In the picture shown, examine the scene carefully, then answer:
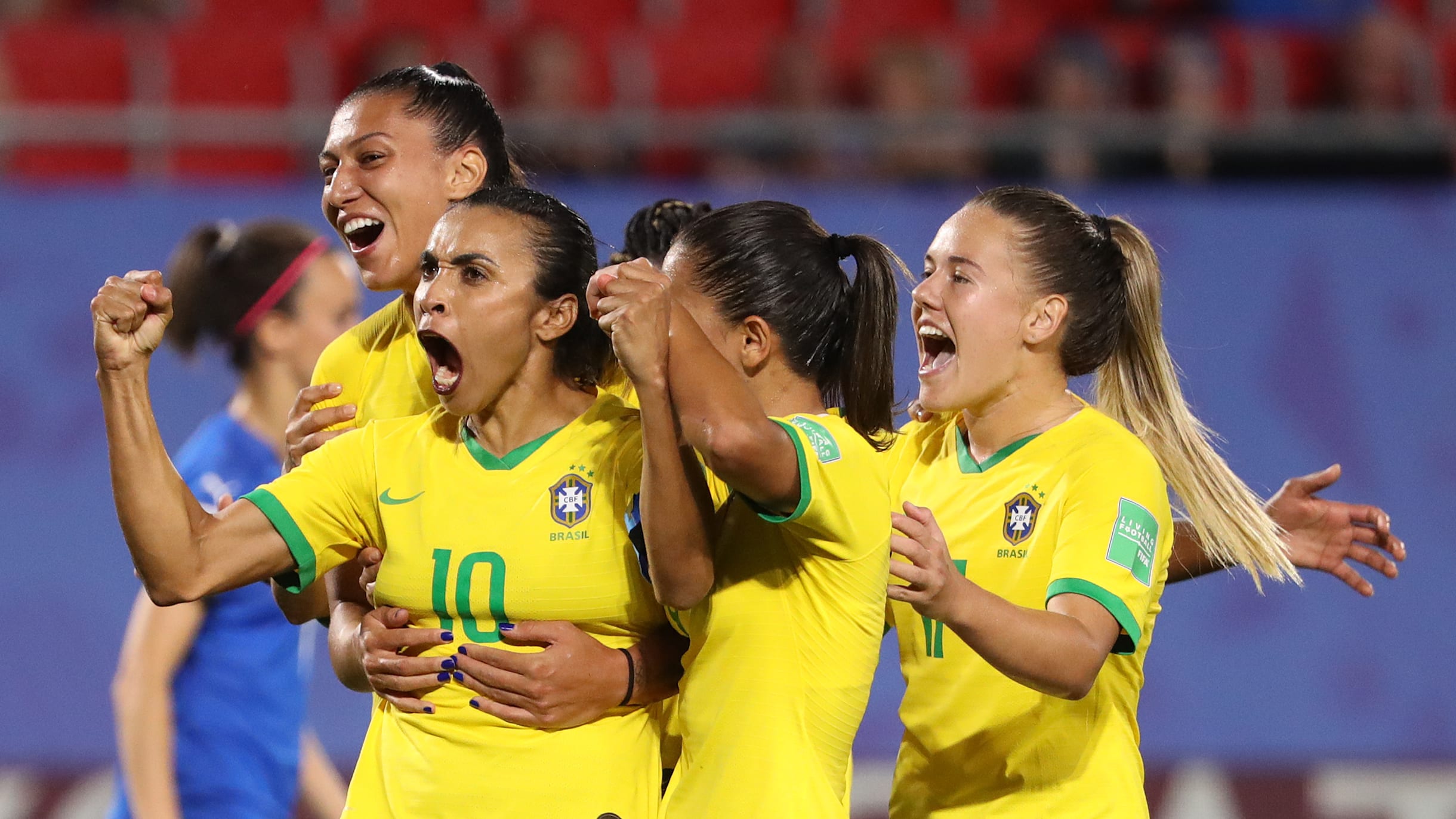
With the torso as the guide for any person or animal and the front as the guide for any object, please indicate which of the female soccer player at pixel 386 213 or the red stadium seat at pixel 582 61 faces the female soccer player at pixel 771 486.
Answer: the red stadium seat

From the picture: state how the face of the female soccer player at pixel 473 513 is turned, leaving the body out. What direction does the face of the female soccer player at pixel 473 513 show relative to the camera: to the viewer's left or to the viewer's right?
to the viewer's left

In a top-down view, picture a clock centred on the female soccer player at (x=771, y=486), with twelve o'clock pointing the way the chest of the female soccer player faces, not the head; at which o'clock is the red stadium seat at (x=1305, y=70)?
The red stadium seat is roughly at 4 o'clock from the female soccer player.

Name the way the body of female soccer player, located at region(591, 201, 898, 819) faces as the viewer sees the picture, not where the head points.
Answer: to the viewer's left

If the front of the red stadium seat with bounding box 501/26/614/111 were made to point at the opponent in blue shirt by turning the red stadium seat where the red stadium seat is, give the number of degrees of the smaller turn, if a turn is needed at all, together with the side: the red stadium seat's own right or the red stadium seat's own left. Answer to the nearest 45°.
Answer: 0° — it already faces them

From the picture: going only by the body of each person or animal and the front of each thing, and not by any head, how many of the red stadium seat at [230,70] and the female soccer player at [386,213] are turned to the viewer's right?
0

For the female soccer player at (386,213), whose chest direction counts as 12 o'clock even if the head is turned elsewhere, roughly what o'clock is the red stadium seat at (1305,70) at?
The red stadium seat is roughly at 6 o'clock from the female soccer player.

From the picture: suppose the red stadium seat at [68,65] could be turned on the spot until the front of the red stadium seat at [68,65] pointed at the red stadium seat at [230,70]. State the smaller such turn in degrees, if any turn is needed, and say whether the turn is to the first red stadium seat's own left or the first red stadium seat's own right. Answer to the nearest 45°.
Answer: approximately 90° to the first red stadium seat's own left

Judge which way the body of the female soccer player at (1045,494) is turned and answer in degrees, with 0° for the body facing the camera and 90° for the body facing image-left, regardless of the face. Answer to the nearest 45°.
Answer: approximately 45°

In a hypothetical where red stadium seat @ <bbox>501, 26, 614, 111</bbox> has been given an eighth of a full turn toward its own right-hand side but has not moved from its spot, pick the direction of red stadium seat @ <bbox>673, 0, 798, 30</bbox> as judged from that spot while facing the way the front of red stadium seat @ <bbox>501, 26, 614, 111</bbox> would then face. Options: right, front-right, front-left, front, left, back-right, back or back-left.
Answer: back

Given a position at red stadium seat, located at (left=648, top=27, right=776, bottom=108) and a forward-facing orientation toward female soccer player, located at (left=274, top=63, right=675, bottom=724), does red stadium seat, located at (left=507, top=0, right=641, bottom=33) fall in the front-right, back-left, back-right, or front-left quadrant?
back-right

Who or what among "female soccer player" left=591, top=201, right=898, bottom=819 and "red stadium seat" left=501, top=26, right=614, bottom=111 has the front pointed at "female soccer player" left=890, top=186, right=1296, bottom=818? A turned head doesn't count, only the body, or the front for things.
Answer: the red stadium seat

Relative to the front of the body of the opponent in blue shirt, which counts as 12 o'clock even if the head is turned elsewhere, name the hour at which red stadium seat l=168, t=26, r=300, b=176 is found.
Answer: The red stadium seat is roughly at 9 o'clock from the opponent in blue shirt.

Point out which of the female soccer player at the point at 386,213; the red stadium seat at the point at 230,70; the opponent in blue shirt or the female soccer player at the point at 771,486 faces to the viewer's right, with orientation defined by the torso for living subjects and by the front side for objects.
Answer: the opponent in blue shirt

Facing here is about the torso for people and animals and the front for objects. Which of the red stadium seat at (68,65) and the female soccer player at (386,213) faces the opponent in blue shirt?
the red stadium seat
